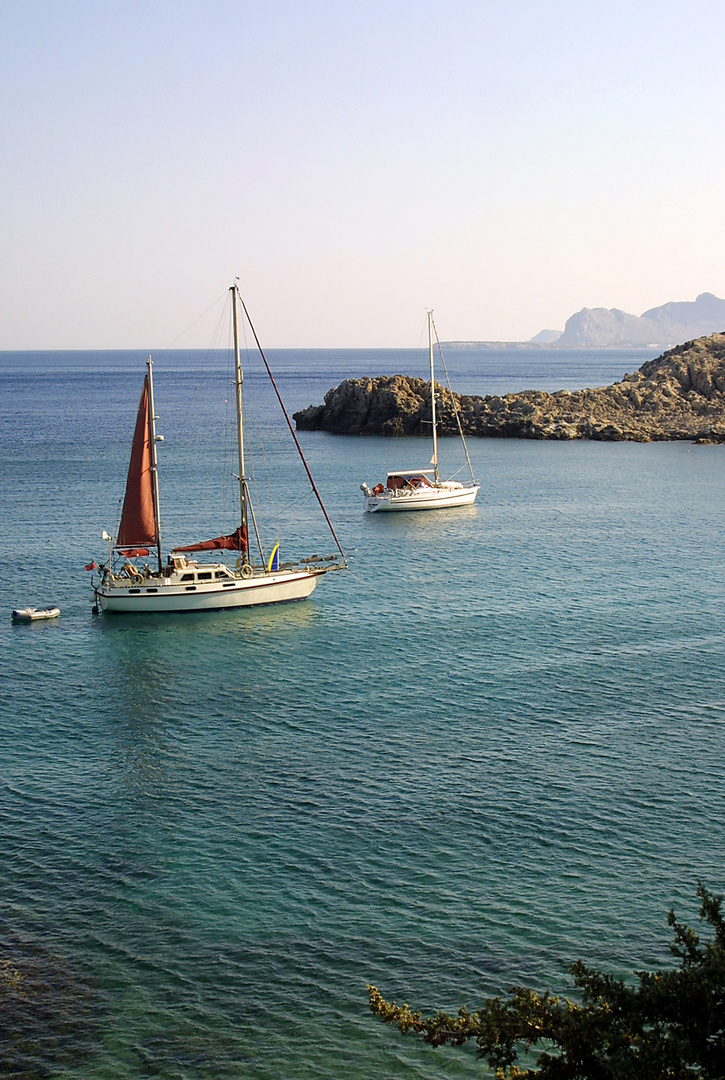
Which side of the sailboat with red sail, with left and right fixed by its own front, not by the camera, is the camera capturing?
right

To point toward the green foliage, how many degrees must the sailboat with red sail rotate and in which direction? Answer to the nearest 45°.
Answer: approximately 90° to its right
